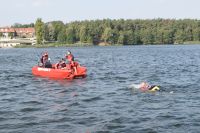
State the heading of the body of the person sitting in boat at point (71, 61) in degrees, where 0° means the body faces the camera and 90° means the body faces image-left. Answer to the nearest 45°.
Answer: approximately 315°
